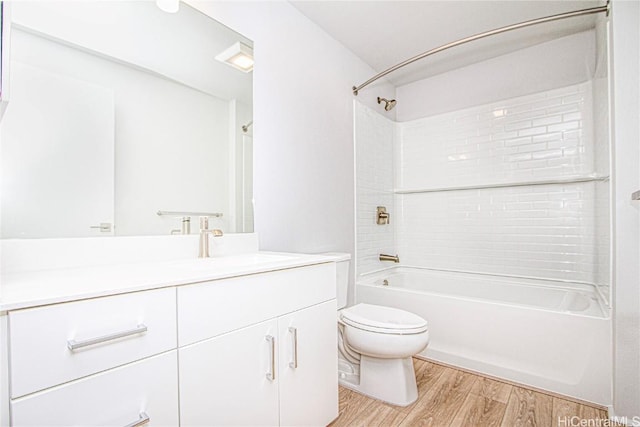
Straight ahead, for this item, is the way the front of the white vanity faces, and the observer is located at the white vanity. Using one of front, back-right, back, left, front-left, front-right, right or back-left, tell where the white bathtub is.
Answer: front-left

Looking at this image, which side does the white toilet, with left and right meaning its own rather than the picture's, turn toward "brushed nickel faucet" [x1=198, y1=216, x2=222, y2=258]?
right

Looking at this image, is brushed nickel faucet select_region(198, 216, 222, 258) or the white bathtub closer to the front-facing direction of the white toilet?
the white bathtub

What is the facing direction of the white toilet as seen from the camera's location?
facing the viewer and to the right of the viewer

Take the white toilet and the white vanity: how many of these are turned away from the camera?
0

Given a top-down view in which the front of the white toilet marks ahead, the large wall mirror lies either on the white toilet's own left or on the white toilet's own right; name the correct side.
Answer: on the white toilet's own right

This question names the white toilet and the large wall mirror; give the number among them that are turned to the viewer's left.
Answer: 0

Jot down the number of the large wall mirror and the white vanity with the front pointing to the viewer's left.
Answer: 0
